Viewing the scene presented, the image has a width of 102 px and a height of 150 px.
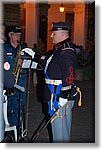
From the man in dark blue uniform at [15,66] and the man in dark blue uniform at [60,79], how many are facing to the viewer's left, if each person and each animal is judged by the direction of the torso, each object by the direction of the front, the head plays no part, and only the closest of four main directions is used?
1

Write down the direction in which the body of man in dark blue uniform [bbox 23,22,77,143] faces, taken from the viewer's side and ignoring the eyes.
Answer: to the viewer's left

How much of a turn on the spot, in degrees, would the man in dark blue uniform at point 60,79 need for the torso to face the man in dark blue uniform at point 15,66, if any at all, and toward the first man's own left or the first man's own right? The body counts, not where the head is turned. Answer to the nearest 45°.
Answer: approximately 45° to the first man's own right

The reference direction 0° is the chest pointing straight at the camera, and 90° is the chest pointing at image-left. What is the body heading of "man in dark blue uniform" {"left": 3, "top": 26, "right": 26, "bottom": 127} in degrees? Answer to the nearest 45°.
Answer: approximately 315°

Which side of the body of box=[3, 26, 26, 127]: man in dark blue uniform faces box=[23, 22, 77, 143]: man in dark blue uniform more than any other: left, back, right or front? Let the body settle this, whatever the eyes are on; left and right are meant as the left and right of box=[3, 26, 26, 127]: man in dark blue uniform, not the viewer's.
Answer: front

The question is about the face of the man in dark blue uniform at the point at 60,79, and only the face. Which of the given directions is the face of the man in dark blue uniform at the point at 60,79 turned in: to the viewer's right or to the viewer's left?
to the viewer's left
